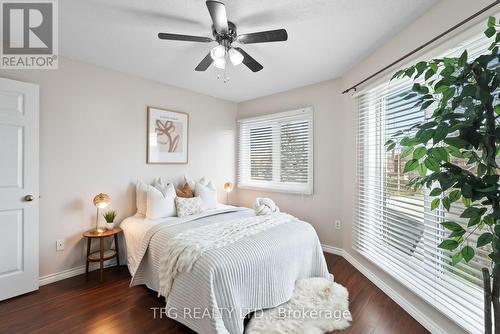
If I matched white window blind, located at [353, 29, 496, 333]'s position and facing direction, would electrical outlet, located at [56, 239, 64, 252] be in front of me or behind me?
in front

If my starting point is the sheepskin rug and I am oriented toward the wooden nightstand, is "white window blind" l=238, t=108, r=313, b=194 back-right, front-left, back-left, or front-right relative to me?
front-right

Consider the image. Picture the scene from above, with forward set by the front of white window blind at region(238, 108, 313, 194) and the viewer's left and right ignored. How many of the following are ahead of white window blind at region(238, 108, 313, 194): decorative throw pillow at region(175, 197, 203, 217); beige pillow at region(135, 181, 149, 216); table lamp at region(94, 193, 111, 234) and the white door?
4

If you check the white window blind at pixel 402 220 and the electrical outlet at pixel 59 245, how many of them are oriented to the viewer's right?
0

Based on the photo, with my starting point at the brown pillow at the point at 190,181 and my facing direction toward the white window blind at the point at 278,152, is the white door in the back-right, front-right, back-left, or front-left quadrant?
back-right

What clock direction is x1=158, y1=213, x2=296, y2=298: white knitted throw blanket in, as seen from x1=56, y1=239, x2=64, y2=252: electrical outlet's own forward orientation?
The white knitted throw blanket is roughly at 11 o'clock from the electrical outlet.

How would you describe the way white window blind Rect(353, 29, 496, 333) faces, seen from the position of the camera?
facing the viewer and to the left of the viewer

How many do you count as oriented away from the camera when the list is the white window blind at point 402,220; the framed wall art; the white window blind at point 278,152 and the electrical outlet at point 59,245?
0

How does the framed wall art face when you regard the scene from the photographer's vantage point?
facing the viewer and to the right of the viewer

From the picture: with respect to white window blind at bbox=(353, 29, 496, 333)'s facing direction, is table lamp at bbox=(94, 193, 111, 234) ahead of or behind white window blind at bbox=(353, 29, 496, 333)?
ahead

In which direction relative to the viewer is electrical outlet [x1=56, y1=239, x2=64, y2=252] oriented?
toward the camera

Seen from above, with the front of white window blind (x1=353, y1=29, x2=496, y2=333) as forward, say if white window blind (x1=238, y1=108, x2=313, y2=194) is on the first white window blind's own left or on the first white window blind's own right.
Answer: on the first white window blind's own right

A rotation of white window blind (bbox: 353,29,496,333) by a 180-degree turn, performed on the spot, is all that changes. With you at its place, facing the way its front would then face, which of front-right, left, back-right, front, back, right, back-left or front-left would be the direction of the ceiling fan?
back

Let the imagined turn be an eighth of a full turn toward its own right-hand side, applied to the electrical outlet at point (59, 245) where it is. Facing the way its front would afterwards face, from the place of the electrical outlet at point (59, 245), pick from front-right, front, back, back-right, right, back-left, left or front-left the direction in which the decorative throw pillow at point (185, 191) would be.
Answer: back-left

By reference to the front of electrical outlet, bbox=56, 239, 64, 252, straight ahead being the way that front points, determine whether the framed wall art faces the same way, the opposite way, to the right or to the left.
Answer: the same way
